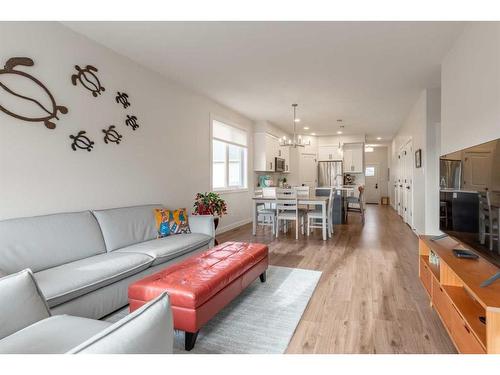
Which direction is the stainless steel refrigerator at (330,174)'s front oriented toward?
toward the camera

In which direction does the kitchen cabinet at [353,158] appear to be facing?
toward the camera

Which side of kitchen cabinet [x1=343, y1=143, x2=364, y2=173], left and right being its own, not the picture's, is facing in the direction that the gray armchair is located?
front

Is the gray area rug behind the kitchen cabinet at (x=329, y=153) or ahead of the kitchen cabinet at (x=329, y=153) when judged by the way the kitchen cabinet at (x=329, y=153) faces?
ahead

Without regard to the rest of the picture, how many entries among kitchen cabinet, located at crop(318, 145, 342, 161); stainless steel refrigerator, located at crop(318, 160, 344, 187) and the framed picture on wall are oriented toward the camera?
2

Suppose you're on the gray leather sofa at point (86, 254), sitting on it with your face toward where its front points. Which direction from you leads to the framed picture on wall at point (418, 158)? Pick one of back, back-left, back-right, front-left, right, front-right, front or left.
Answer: front-left

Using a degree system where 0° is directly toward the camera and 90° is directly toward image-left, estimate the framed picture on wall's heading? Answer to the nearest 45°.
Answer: approximately 90°

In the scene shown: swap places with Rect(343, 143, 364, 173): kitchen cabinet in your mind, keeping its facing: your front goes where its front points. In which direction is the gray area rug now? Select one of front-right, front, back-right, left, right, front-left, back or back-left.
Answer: front

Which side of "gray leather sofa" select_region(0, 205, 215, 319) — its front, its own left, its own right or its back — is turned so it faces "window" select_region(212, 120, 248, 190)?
left

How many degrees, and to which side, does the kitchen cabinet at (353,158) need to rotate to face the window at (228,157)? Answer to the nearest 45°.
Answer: approximately 45° to its right

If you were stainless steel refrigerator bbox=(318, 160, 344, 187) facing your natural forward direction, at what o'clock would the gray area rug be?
The gray area rug is roughly at 12 o'clock from the stainless steel refrigerator.

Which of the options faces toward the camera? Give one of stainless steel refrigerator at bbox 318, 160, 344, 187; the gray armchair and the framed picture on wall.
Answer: the stainless steel refrigerator

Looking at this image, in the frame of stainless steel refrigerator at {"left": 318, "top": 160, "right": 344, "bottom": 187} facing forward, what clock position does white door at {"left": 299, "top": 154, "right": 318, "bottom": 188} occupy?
The white door is roughly at 2 o'clock from the stainless steel refrigerator.

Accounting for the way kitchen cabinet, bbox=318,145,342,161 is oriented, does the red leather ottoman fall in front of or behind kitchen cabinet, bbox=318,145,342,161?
in front

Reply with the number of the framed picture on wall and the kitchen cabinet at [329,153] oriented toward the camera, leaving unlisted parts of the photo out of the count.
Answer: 1

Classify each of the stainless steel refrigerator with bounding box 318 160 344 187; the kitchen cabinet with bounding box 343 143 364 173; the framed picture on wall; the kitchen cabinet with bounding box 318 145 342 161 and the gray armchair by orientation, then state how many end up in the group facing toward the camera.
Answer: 3
